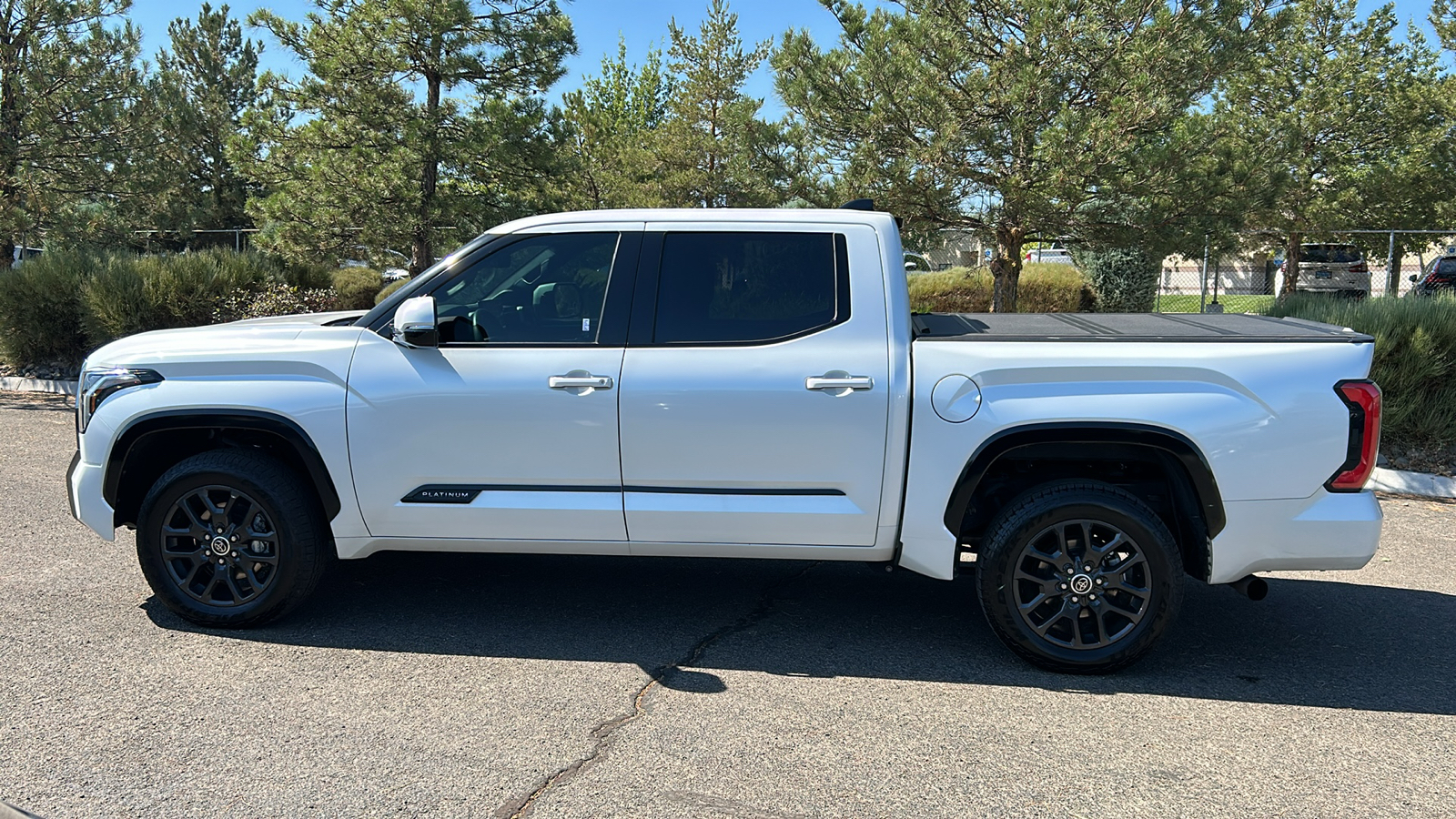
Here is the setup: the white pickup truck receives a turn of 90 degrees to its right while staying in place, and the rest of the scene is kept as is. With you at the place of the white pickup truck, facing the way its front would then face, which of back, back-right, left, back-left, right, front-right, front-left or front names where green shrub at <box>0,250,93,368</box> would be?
front-left

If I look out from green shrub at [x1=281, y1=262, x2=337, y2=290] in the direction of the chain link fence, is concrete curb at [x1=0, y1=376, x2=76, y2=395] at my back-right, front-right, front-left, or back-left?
back-right

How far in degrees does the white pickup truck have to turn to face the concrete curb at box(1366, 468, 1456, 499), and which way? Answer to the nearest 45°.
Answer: approximately 135° to its right

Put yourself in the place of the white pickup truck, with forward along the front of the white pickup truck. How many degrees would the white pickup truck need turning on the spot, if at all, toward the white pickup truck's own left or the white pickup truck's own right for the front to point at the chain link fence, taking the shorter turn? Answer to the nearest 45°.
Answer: approximately 135° to the white pickup truck's own right

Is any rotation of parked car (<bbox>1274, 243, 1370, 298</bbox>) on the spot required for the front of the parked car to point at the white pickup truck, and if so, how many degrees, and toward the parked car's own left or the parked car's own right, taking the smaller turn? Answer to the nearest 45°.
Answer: approximately 180°

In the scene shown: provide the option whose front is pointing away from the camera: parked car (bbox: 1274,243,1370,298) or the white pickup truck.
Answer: the parked car

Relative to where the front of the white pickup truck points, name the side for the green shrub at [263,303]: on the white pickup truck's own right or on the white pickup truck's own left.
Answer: on the white pickup truck's own right

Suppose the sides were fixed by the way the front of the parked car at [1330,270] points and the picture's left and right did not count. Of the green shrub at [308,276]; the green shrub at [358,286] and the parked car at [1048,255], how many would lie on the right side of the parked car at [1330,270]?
0

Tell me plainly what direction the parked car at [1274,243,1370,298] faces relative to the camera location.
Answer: facing away from the viewer

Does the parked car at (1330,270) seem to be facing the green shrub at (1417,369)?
no

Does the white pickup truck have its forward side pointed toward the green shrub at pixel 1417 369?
no

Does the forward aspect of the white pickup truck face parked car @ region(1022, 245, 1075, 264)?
no

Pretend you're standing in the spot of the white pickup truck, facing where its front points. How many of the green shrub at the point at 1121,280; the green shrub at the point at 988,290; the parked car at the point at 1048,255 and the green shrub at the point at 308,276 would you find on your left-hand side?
0

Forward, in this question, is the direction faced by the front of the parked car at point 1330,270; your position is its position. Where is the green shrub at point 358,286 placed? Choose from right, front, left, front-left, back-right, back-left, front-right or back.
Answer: back-left

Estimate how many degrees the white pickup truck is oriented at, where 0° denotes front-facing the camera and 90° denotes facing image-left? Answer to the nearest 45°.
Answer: approximately 90°

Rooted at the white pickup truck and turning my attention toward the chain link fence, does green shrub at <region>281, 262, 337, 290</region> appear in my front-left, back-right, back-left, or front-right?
front-left

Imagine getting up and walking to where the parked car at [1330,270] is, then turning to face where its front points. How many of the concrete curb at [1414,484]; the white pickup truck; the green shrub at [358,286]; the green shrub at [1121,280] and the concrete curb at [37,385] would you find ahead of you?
0

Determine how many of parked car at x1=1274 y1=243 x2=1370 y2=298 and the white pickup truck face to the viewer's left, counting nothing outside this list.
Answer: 1
